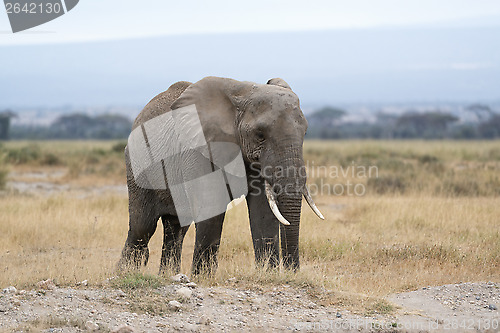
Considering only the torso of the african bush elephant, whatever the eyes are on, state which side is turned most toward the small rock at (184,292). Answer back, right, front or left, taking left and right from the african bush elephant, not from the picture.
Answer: right

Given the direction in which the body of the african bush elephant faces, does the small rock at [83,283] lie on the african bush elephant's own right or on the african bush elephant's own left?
on the african bush elephant's own right

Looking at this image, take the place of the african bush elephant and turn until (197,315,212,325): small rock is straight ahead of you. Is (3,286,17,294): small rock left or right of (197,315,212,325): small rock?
right

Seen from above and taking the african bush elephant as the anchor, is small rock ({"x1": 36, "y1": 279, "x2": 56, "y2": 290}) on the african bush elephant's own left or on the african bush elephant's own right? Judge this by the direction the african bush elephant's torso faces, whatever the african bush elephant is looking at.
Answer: on the african bush elephant's own right

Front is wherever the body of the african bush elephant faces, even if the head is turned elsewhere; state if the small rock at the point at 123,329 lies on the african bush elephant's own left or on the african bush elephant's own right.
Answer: on the african bush elephant's own right

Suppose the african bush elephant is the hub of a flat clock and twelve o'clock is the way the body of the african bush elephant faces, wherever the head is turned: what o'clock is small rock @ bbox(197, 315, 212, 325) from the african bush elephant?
The small rock is roughly at 2 o'clock from the african bush elephant.

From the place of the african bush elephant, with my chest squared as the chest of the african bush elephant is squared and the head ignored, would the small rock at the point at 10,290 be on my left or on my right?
on my right

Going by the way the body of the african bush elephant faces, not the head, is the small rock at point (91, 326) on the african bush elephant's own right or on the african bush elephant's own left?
on the african bush elephant's own right

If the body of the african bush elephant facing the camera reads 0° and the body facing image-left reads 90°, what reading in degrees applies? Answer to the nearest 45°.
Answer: approximately 315°
